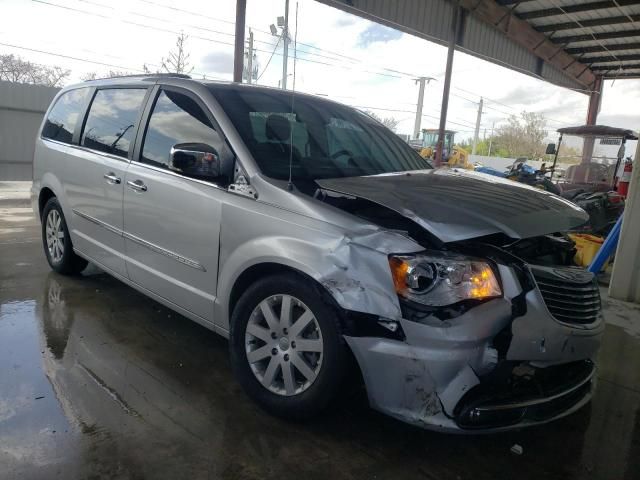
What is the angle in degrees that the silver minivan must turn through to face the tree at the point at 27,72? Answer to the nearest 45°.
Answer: approximately 180°

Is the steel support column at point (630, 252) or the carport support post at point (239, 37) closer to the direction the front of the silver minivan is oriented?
the steel support column

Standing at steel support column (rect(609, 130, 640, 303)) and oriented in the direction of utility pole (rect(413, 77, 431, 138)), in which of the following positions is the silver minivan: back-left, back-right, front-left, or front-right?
back-left

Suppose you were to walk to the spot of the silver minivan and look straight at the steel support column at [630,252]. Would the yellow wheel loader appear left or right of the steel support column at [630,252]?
left

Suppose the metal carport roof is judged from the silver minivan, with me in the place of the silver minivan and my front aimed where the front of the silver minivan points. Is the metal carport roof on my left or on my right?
on my left

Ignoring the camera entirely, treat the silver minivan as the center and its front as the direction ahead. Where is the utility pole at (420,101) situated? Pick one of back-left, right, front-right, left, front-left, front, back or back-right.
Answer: back-left

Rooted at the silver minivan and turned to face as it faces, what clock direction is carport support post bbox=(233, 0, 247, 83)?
The carport support post is roughly at 7 o'clock from the silver minivan.

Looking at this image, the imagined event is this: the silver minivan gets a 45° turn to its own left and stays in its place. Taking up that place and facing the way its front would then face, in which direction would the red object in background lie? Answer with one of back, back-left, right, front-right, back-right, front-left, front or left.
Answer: front-left

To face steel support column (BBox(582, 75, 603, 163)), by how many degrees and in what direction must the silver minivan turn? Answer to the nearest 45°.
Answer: approximately 90° to its left

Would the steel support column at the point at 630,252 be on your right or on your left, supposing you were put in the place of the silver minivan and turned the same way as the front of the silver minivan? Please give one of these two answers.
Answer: on your left

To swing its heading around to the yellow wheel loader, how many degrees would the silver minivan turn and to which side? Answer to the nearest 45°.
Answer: approximately 135° to its left
